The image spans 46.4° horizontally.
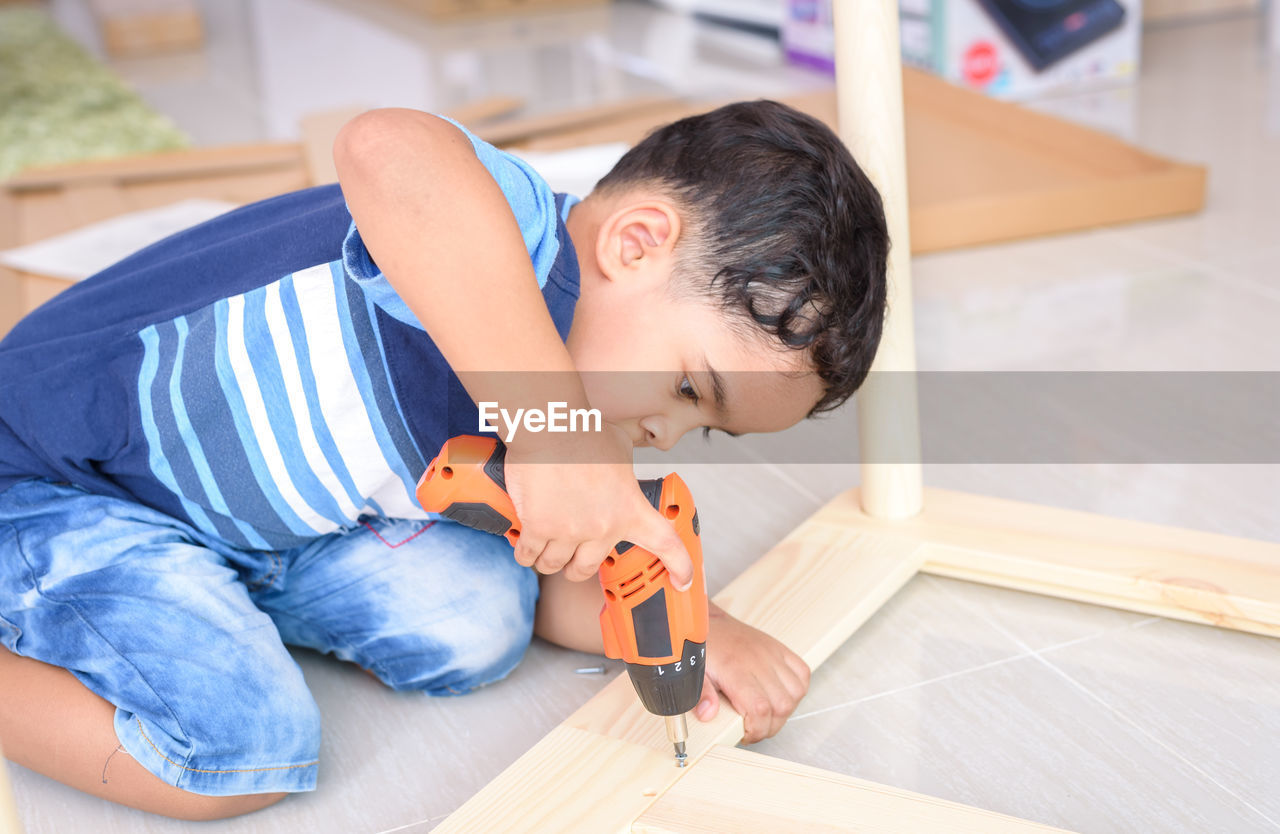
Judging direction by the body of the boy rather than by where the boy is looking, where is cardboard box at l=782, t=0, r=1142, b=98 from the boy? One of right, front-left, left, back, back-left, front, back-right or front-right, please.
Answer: left

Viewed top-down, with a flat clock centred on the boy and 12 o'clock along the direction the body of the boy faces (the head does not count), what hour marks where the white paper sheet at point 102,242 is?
The white paper sheet is roughly at 7 o'clock from the boy.

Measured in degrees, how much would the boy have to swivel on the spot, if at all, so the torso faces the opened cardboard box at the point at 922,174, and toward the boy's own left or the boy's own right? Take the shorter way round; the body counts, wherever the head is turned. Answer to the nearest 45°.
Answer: approximately 90° to the boy's own left

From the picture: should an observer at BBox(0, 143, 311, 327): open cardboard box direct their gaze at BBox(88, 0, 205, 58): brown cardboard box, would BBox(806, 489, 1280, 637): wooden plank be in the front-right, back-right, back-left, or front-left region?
back-right

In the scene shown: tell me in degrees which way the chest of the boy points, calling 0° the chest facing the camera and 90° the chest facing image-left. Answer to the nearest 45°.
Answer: approximately 315°

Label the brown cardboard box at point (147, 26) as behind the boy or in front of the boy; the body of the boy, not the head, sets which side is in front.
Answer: behind

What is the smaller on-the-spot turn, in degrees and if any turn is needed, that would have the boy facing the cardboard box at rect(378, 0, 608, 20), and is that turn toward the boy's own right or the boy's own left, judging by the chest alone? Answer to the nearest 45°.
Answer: approximately 135° to the boy's own left

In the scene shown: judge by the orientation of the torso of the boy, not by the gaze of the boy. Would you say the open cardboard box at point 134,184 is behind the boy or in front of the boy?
behind
